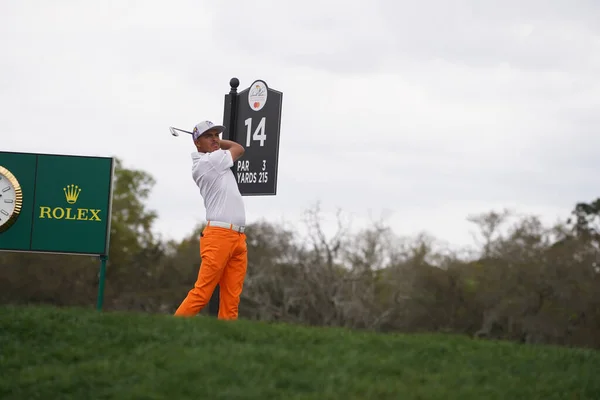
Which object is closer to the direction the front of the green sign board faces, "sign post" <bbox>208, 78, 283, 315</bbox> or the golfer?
the golfer

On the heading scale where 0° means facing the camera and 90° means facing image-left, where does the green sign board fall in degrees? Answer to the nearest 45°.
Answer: approximately 0°

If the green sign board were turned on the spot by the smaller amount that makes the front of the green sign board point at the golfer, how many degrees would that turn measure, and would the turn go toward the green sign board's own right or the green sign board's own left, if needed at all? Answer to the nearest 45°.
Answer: approximately 45° to the green sign board's own left

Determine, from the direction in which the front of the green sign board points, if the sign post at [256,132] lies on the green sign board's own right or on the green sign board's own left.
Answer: on the green sign board's own left

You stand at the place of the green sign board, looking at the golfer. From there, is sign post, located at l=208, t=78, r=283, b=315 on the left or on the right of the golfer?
left
